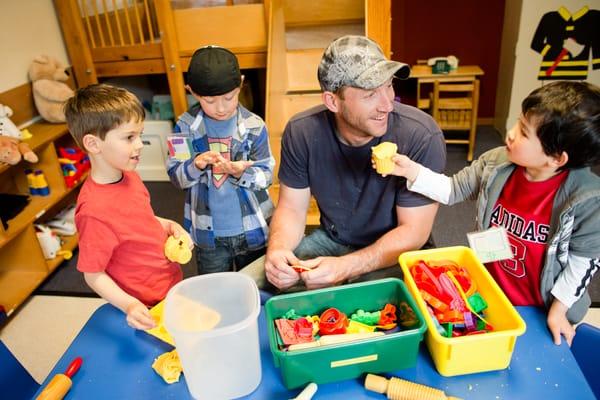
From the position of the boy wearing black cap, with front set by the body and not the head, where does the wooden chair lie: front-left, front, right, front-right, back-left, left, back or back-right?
back-left

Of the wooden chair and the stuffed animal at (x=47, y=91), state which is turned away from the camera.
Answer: the wooden chair

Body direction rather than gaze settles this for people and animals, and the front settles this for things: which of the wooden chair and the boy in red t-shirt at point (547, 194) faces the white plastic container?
the boy in red t-shirt

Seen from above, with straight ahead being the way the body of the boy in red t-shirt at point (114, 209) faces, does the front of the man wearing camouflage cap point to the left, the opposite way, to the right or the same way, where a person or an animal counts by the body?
to the right

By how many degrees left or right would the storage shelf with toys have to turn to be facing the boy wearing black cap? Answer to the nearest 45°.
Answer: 0° — it already faces them

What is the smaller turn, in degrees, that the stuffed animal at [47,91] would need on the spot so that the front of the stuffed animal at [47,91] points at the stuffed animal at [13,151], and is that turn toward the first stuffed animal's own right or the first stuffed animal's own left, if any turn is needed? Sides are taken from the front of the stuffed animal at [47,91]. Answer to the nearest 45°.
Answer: approximately 90° to the first stuffed animal's own right

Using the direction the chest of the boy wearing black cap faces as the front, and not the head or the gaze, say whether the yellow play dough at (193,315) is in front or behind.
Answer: in front

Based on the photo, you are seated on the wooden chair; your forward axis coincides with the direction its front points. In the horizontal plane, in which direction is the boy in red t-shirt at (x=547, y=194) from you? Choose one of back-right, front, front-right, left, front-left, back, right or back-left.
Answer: back

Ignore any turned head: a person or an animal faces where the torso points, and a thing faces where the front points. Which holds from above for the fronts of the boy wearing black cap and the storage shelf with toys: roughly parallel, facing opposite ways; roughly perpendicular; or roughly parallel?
roughly perpendicular

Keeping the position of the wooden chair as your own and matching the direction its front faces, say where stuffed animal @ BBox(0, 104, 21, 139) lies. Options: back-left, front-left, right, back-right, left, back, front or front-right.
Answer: back-left

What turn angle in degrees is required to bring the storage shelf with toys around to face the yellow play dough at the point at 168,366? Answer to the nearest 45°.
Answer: approximately 45° to its right

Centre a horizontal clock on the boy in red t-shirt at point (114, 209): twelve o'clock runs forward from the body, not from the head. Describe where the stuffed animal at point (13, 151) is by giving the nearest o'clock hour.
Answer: The stuffed animal is roughly at 7 o'clock from the boy in red t-shirt.

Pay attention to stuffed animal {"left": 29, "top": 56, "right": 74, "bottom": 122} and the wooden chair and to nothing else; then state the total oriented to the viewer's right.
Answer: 1

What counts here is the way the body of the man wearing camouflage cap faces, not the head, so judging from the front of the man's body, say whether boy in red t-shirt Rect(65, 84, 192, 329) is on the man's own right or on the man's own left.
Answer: on the man's own right

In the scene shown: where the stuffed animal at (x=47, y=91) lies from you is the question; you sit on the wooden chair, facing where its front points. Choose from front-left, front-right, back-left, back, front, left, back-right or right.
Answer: back-left

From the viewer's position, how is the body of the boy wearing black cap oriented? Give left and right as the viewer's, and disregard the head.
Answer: facing the viewer
